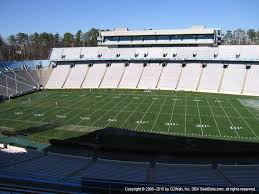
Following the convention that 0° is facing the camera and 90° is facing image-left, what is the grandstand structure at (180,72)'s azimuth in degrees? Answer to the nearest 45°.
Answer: approximately 0°

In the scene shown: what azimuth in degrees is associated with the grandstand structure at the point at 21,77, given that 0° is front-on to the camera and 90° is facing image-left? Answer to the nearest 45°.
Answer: approximately 315°

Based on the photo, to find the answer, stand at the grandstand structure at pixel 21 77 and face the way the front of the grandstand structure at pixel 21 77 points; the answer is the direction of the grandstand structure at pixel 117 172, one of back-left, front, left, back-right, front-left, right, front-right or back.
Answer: front-right
